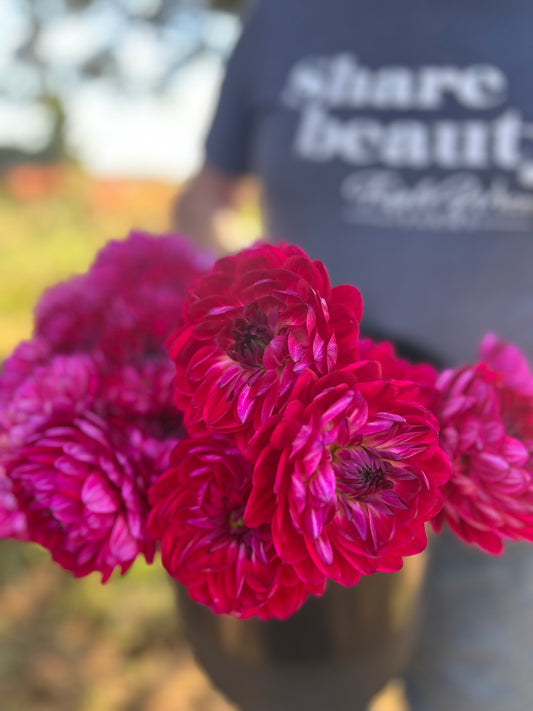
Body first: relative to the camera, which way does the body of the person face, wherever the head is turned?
toward the camera

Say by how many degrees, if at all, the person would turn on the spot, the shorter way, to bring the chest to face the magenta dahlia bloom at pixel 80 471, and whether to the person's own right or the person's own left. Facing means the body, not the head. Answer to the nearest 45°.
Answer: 0° — they already face it

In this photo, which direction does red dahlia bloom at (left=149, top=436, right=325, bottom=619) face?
toward the camera

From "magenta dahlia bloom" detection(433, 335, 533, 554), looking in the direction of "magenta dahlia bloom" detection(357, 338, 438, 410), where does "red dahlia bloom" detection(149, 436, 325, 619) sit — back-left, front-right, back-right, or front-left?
front-left

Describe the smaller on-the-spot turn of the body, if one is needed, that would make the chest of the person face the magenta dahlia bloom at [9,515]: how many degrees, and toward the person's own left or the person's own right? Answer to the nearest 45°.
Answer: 0° — they already face it
